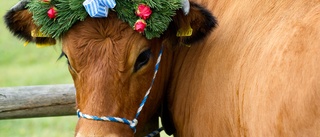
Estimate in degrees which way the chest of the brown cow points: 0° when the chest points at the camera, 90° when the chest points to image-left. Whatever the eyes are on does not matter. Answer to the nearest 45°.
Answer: approximately 45°
